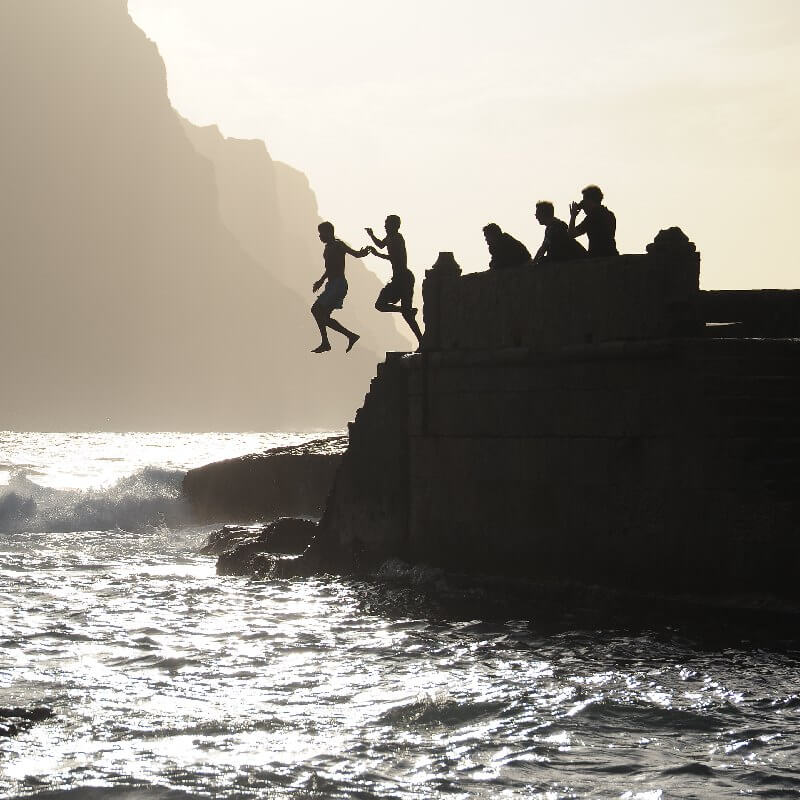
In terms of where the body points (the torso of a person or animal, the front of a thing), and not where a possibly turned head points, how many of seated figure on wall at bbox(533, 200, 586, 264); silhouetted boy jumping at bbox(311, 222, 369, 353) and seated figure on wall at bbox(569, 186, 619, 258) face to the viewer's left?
3

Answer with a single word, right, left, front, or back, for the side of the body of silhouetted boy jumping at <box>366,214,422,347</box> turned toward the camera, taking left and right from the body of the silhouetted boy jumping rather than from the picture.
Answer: left

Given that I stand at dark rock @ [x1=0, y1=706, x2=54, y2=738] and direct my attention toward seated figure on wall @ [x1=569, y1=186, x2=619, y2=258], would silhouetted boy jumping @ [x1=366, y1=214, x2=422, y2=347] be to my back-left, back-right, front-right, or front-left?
front-left

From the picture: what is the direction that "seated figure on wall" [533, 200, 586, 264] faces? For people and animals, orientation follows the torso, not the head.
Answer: to the viewer's left

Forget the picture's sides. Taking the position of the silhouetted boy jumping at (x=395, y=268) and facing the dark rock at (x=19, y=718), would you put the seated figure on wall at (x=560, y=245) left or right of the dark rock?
left

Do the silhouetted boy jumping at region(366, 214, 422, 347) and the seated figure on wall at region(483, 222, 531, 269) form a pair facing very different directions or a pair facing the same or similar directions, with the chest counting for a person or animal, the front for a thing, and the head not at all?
same or similar directions

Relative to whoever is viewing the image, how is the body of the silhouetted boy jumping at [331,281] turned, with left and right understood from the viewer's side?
facing to the left of the viewer

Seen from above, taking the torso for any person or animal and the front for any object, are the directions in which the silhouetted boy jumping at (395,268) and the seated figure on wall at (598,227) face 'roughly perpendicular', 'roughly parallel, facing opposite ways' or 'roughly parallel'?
roughly parallel

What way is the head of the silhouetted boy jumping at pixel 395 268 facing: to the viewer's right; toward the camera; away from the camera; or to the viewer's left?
to the viewer's left

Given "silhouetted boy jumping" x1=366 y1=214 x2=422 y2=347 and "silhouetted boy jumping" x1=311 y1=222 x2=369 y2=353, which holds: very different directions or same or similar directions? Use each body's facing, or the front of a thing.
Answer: same or similar directions

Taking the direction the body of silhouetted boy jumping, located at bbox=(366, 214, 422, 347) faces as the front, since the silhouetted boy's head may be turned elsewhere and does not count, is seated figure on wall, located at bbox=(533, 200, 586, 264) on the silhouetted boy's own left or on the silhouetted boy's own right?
on the silhouetted boy's own left

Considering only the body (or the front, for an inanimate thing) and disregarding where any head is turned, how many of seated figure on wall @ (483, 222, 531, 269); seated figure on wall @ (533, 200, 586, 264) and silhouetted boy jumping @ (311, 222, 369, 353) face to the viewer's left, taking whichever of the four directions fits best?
3

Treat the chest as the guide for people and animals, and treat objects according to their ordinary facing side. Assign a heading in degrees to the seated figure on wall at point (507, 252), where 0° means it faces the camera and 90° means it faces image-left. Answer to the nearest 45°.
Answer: approximately 90°

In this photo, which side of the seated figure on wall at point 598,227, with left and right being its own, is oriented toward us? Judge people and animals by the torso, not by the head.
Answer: left
